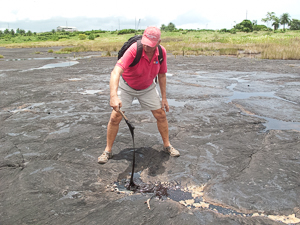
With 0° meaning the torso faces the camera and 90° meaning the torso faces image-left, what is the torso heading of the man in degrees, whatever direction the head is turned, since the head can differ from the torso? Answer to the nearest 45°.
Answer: approximately 0°
